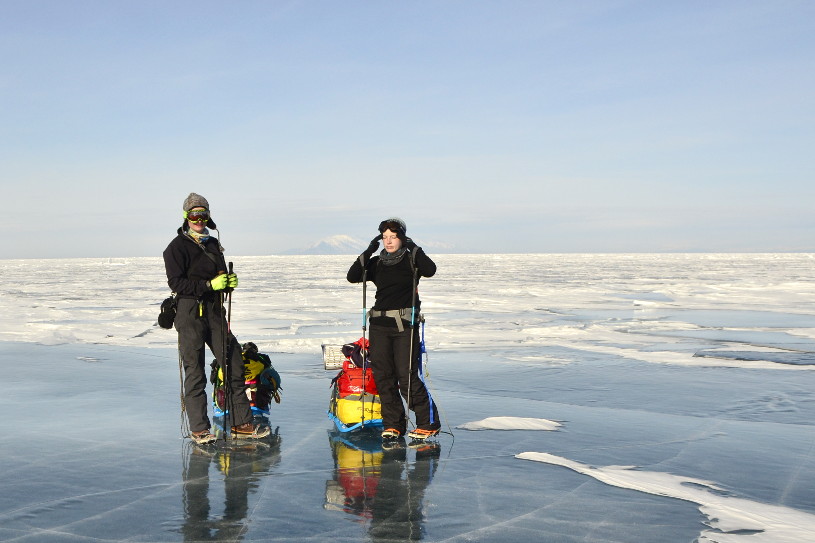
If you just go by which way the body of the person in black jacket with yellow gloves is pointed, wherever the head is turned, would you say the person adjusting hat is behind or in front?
in front

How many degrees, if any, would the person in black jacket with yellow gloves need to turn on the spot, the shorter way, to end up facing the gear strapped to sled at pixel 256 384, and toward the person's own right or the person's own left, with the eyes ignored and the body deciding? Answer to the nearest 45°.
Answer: approximately 90° to the person's own left

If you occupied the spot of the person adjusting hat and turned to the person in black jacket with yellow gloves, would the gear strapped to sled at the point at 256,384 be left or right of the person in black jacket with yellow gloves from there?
right

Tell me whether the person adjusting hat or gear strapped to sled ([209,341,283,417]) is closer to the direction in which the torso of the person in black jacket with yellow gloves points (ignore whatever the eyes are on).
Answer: the person adjusting hat

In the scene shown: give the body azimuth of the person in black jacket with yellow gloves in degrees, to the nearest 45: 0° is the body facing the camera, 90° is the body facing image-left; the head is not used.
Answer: approximately 315°
